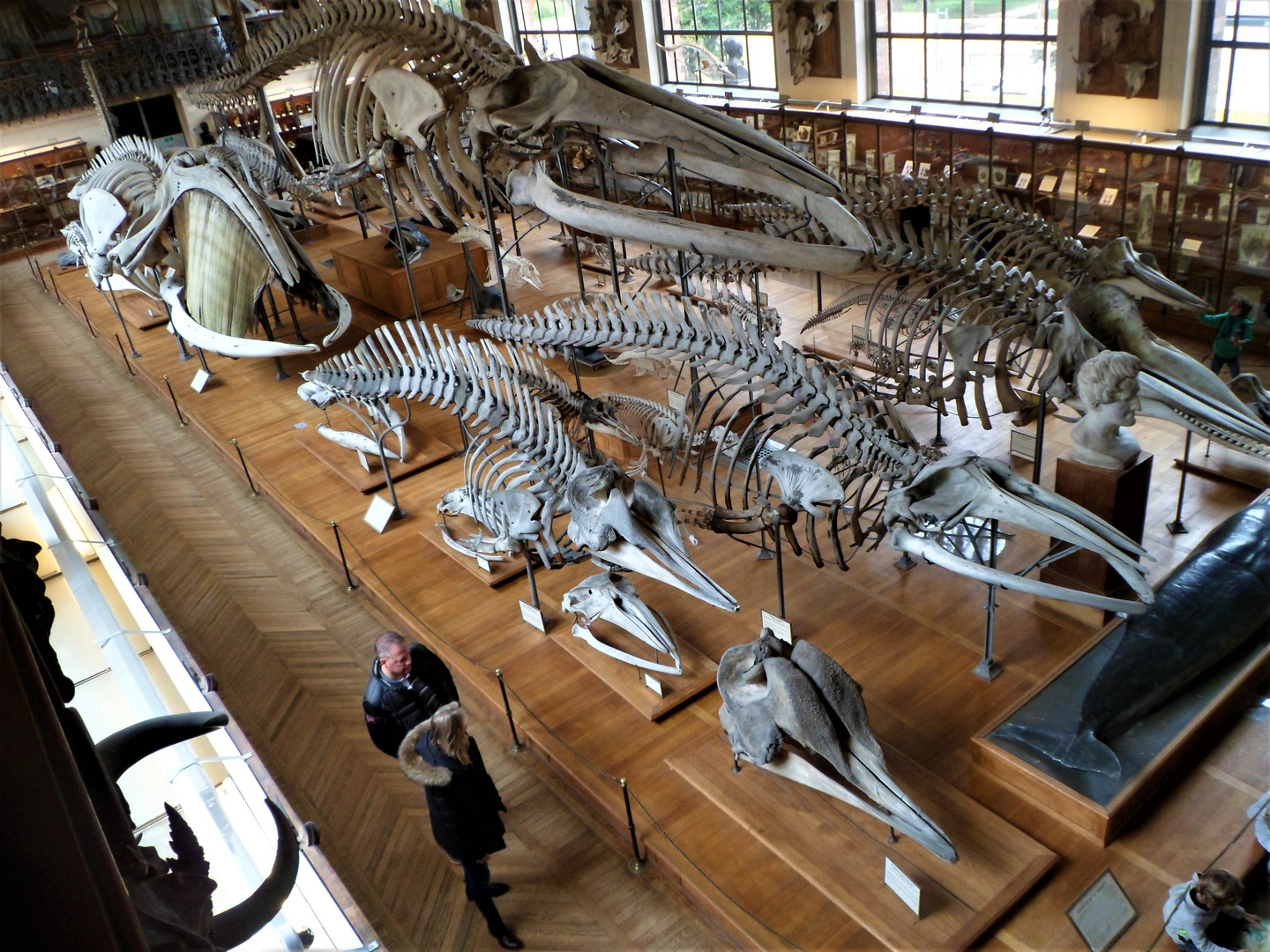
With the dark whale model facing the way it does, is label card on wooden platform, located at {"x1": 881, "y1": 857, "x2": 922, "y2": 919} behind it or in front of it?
behind

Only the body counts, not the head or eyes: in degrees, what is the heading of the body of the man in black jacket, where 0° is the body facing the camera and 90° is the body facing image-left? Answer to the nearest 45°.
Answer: approximately 315°

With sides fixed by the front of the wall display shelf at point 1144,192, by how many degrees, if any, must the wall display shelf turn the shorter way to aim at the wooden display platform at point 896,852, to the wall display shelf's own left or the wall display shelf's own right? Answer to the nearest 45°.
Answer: approximately 45° to the wall display shelf's own left

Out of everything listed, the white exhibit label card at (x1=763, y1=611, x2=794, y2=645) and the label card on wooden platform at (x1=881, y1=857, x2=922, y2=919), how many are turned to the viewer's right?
0

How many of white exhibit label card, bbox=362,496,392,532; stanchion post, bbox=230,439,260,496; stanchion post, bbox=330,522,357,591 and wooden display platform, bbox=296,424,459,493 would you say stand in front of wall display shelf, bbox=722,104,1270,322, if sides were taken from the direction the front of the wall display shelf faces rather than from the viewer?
4

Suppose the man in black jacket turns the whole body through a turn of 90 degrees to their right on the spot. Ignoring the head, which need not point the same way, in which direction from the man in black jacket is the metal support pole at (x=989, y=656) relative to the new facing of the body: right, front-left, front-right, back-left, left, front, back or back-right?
back-left

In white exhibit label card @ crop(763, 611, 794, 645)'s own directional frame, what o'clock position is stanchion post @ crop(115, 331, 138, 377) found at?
The stanchion post is roughly at 3 o'clock from the white exhibit label card.

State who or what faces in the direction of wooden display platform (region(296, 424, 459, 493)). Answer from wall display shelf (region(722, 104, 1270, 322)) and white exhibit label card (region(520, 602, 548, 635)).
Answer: the wall display shelf

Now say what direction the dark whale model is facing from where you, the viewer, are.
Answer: facing away from the viewer and to the right of the viewer

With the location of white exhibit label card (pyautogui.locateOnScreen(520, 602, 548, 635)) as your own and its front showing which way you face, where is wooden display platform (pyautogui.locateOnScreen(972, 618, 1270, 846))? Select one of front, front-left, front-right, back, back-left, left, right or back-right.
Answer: left

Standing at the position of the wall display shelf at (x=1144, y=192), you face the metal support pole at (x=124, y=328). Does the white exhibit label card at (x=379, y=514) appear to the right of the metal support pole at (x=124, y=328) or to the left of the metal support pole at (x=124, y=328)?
left

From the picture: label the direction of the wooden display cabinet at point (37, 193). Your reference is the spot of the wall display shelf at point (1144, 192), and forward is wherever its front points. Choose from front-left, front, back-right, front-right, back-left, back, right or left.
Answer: front-right

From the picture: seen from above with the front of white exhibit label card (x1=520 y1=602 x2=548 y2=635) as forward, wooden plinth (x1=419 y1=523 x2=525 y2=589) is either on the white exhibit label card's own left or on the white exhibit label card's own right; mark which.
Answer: on the white exhibit label card's own right
